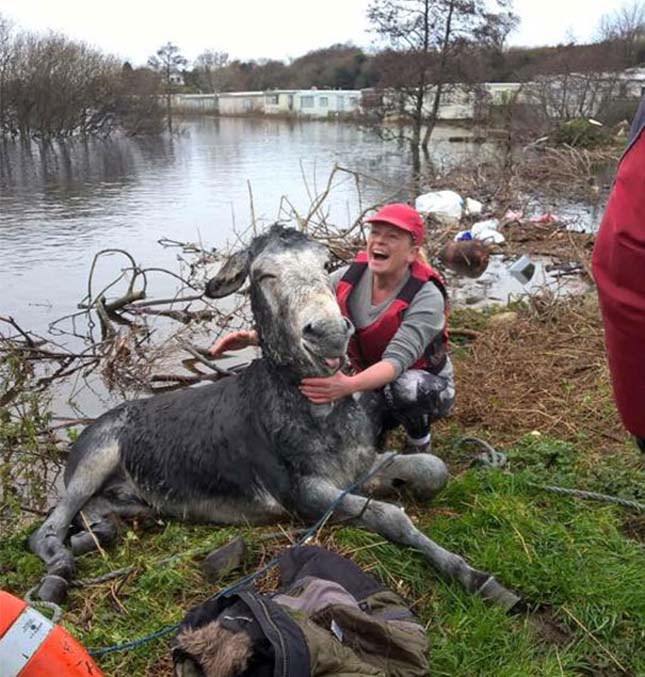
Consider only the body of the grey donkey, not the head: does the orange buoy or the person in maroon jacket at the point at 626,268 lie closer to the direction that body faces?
the person in maroon jacket

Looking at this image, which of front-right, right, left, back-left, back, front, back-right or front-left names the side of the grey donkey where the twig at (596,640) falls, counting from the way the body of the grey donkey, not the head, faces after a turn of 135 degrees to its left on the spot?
back-right

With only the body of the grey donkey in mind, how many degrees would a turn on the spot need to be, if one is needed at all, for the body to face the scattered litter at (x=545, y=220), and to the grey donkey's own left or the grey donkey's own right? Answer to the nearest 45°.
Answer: approximately 90° to the grey donkey's own left

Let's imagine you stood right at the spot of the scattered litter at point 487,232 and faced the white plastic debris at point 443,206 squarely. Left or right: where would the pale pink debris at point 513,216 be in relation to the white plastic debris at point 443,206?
right

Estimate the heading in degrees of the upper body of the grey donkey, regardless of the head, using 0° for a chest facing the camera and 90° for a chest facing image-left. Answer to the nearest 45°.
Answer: approximately 315°
